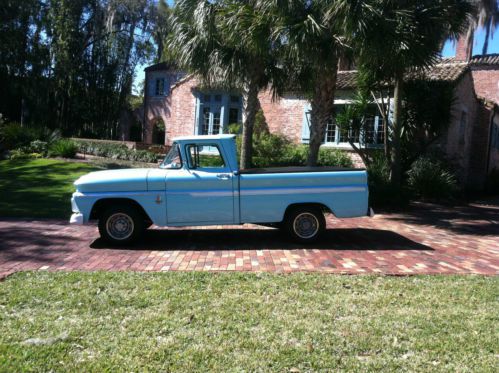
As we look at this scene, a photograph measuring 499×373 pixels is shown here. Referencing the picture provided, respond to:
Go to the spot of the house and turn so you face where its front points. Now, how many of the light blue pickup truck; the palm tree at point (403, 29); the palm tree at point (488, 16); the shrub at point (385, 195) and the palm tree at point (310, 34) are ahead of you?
4

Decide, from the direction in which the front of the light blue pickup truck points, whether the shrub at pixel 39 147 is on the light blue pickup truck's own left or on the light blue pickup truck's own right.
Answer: on the light blue pickup truck's own right

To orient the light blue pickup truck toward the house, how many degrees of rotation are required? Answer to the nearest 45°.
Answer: approximately 135° to its right

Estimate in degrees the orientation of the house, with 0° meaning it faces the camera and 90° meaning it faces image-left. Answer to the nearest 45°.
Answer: approximately 0°

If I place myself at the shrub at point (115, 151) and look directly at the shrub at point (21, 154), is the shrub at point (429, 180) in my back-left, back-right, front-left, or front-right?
back-left

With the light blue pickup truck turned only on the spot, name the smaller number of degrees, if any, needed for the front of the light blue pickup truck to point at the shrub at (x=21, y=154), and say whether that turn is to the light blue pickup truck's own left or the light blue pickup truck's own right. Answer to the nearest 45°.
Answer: approximately 45° to the light blue pickup truck's own right

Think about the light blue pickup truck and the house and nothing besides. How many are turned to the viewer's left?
1

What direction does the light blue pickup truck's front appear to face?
to the viewer's left

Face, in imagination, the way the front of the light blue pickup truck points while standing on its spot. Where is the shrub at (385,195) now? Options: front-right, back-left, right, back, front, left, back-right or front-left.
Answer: back-right

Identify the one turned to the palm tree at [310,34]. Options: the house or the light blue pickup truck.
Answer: the house

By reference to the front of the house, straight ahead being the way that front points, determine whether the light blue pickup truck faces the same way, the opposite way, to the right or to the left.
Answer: to the right

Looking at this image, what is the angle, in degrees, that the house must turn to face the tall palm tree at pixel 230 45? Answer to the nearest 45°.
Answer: approximately 45° to its right
